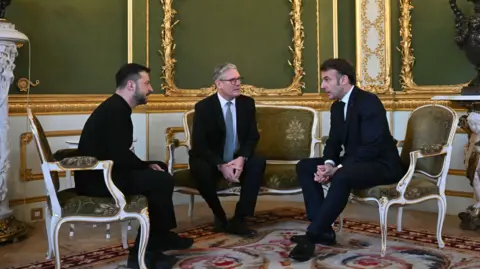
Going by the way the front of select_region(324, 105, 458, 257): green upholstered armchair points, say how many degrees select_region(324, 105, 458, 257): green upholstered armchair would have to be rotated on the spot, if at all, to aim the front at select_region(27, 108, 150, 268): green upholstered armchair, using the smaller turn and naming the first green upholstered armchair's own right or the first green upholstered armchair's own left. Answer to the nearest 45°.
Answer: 0° — it already faces it

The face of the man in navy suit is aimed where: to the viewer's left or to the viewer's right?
to the viewer's left

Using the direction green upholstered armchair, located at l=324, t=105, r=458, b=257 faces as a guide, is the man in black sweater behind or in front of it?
in front

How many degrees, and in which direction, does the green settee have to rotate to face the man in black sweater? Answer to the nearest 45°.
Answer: approximately 45° to its right

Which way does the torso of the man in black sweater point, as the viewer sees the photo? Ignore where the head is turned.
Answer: to the viewer's right

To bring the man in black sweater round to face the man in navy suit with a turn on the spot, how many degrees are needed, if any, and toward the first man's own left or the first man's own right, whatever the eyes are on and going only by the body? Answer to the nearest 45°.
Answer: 0° — they already face them

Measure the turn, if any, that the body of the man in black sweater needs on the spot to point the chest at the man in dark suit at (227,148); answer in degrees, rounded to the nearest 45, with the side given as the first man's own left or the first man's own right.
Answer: approximately 45° to the first man's own left

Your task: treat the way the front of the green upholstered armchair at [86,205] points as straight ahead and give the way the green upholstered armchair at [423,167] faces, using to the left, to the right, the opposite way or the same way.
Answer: the opposite way

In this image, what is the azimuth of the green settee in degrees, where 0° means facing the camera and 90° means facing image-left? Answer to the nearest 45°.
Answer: approximately 0°

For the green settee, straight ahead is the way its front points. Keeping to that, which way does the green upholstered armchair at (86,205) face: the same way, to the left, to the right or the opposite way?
to the left

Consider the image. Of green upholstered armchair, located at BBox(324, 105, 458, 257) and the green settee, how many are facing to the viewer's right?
0

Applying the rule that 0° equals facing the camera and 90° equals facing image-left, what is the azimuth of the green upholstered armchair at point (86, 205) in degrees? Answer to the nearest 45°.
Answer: approximately 270°

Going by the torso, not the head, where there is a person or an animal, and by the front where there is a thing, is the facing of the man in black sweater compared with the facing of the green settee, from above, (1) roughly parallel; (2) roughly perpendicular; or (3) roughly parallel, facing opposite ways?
roughly perpendicular

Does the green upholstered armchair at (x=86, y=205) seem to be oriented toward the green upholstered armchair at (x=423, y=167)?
yes

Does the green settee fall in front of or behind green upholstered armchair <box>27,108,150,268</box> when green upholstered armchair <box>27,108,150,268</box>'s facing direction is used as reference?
in front
